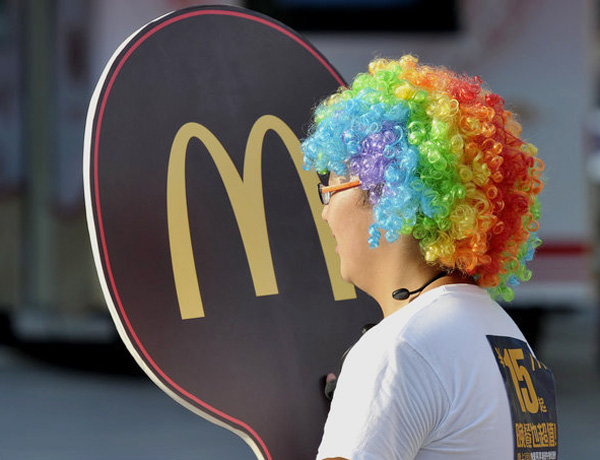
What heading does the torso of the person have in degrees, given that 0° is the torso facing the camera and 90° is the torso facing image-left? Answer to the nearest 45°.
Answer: approximately 135°
